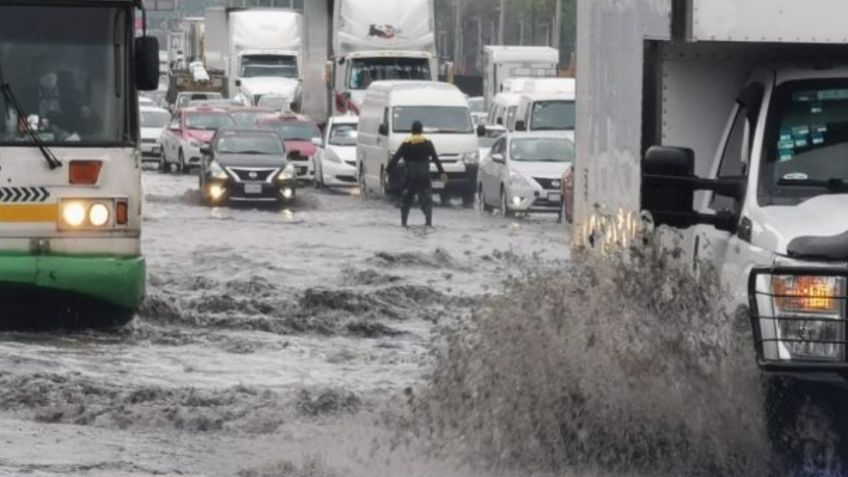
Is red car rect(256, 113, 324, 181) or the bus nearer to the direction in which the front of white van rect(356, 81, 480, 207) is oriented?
the bus

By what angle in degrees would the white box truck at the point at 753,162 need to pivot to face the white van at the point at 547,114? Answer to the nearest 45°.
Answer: approximately 135° to its left

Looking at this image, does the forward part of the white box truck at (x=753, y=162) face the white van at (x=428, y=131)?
no

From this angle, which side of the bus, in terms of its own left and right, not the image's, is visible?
front

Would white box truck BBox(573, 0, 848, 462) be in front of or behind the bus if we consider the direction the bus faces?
in front

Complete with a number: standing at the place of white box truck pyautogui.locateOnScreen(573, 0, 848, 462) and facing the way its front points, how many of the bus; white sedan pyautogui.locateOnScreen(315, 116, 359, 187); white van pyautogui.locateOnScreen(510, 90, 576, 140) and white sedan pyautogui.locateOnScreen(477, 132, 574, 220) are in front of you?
0

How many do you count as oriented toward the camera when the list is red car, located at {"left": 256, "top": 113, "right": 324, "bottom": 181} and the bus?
2

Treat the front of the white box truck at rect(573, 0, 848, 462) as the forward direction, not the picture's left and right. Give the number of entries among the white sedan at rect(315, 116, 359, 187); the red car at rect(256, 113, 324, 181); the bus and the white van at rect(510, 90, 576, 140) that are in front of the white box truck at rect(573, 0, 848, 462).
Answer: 0

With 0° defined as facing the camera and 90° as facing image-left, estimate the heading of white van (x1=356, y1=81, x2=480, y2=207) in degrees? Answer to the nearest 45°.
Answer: approximately 315°

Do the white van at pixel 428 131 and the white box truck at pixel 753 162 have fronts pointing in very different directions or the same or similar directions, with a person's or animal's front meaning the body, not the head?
same or similar directions

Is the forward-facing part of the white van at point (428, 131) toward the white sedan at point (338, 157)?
no

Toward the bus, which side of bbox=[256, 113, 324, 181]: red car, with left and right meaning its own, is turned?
front
